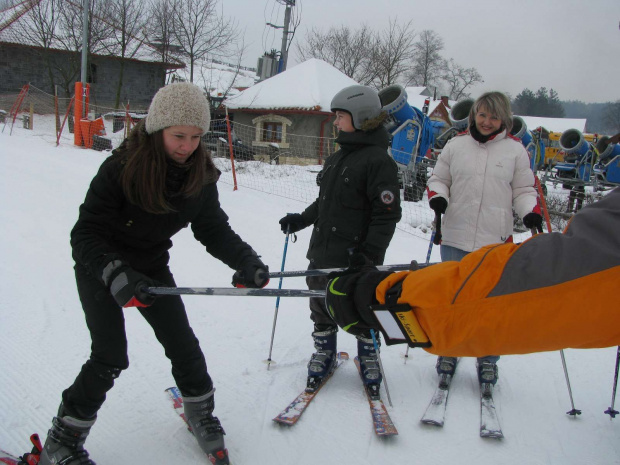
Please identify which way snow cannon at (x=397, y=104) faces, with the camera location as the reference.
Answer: facing the viewer and to the left of the viewer

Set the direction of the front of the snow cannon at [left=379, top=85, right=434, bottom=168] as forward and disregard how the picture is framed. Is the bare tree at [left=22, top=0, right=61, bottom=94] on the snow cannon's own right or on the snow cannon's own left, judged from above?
on the snow cannon's own right

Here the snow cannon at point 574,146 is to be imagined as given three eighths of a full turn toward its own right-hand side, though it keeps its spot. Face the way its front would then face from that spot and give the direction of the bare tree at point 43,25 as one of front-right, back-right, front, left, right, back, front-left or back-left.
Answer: left

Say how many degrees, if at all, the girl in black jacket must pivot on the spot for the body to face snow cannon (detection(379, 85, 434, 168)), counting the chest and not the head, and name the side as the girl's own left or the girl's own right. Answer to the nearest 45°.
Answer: approximately 90° to the girl's own left

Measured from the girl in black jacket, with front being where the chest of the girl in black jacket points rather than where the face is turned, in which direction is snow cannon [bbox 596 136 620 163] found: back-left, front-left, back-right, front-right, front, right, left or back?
left

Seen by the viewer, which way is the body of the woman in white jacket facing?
toward the camera

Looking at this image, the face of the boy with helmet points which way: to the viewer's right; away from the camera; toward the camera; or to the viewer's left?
to the viewer's left

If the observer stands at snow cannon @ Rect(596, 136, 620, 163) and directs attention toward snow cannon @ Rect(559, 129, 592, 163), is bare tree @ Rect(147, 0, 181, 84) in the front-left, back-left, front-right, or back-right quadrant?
front-right

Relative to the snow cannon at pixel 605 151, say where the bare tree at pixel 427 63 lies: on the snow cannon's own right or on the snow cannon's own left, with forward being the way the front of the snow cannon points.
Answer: on the snow cannon's own right

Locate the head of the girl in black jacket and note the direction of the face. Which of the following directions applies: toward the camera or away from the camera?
toward the camera

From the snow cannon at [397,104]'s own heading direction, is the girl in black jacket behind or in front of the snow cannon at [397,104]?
in front

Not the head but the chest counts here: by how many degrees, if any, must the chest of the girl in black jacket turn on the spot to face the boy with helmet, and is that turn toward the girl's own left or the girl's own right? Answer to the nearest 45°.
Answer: approximately 90° to the girl's own left

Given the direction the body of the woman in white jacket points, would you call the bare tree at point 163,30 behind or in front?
behind

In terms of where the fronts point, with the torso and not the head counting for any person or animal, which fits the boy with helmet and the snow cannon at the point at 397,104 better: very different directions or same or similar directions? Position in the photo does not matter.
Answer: same or similar directions

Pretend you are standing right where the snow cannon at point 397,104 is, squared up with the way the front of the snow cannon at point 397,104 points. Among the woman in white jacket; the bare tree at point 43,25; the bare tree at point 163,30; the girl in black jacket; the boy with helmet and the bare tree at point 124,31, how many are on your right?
3

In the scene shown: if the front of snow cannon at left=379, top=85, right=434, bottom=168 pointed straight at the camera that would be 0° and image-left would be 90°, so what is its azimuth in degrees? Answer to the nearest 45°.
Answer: approximately 45°
